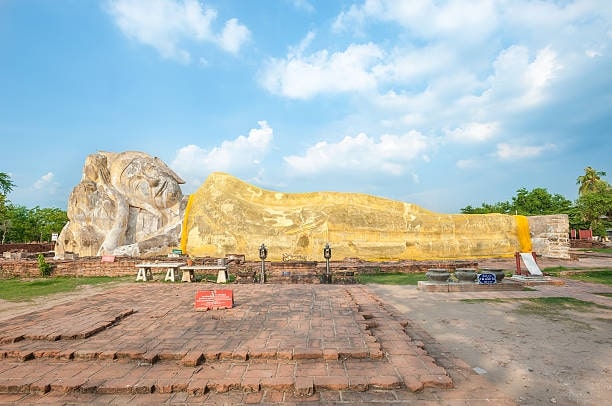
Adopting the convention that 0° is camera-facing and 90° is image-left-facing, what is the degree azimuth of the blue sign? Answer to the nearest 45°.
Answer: approximately 0°

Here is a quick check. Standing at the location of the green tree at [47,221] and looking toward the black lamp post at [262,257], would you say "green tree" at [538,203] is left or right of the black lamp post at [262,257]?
left

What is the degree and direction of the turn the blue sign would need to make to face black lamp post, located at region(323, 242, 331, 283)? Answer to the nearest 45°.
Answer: approximately 90° to its right

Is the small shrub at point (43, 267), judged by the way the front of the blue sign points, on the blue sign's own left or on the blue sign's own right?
on the blue sign's own right

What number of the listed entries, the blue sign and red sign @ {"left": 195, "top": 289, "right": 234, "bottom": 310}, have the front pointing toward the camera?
2

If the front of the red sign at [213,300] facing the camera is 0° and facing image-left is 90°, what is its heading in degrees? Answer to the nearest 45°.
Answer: approximately 0°

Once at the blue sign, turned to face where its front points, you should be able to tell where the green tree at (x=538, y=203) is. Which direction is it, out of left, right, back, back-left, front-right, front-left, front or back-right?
back

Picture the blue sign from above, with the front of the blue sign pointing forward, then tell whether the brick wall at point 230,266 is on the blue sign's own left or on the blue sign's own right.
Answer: on the blue sign's own right

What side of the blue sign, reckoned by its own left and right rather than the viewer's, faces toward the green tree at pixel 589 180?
back

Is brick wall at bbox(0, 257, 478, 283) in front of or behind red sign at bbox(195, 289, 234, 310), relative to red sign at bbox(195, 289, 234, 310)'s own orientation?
behind

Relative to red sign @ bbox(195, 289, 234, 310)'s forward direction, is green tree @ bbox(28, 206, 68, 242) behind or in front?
behind

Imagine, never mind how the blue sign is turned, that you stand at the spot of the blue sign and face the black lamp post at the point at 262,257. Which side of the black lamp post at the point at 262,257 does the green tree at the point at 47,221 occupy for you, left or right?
right

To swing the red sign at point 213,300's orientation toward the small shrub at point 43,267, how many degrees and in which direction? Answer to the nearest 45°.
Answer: approximately 135° to its right
